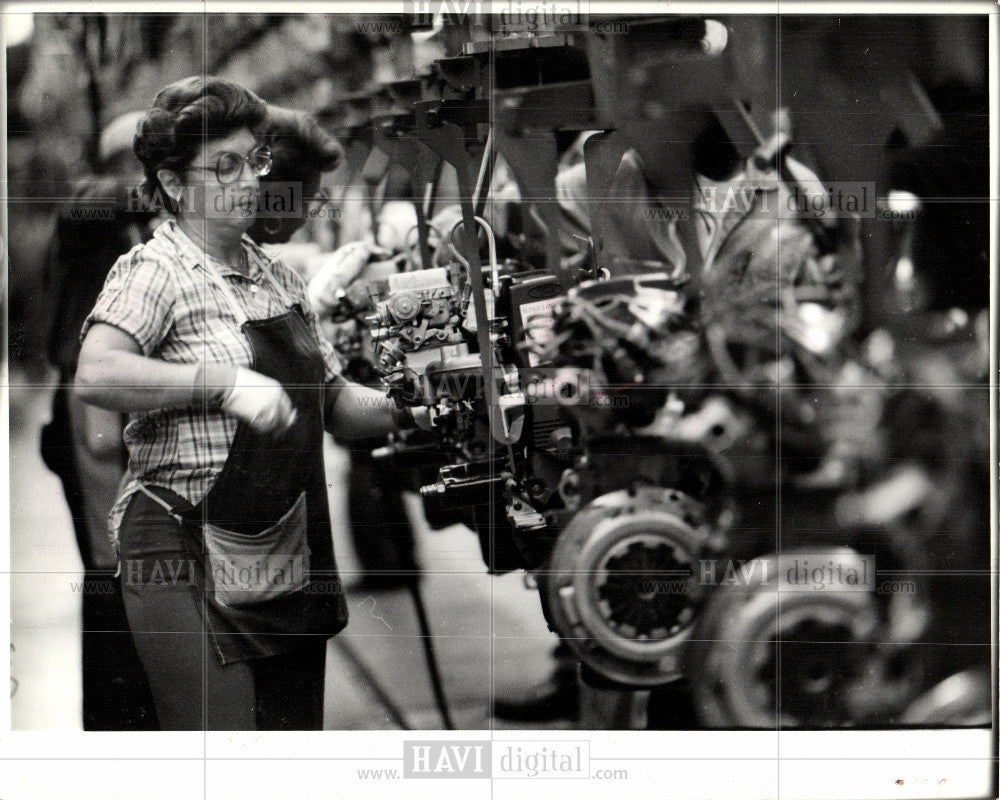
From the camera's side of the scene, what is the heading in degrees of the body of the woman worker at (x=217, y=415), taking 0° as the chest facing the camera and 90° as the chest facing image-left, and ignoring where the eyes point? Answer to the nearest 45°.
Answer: approximately 315°

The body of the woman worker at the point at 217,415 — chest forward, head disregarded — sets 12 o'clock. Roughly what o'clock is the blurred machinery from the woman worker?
The blurred machinery is roughly at 11 o'clock from the woman worker.

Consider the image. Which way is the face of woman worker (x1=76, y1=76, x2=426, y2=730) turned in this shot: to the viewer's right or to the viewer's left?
to the viewer's right
